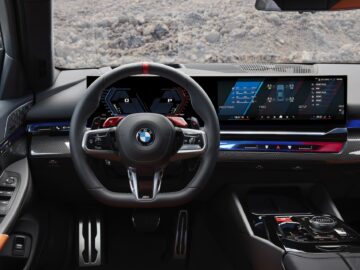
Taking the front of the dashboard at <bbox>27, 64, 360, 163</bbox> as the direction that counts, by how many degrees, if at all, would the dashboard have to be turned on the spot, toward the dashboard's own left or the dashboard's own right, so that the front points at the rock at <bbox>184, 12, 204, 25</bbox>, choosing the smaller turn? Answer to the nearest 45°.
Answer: approximately 135° to the dashboard's own right

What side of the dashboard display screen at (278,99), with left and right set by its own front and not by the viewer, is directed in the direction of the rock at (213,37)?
back

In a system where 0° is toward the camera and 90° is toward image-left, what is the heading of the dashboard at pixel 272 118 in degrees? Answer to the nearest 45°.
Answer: approximately 0°

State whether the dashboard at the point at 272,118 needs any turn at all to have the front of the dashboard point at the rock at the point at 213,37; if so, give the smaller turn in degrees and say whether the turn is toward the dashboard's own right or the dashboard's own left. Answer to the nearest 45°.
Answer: approximately 180°

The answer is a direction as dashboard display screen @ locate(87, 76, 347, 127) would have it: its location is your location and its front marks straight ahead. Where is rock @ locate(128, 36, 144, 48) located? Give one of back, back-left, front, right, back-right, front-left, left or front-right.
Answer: back-right

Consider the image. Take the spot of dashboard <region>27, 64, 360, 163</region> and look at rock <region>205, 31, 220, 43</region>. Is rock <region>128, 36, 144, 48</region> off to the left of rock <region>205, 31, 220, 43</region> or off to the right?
left
